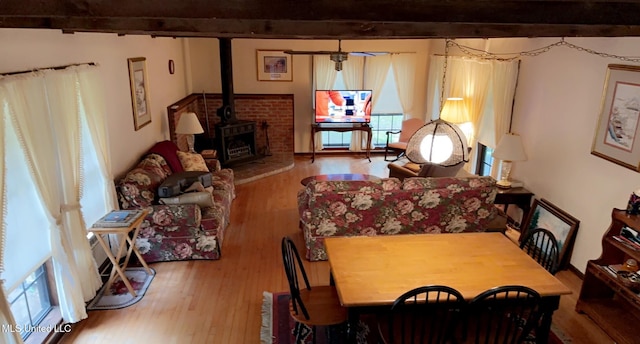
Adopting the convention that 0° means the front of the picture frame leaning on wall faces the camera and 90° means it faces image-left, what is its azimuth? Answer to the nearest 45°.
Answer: approximately 45°

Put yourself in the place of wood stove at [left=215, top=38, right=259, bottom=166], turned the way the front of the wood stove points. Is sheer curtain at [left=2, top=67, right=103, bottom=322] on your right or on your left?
on your right

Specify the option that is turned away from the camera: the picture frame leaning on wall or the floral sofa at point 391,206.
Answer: the floral sofa

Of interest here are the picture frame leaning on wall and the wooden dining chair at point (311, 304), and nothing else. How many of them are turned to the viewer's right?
1

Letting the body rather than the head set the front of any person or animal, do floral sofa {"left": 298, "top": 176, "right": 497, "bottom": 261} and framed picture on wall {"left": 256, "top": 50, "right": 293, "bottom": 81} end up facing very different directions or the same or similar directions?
very different directions

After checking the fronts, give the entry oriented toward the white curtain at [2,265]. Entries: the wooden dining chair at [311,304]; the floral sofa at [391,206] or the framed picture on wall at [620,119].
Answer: the framed picture on wall

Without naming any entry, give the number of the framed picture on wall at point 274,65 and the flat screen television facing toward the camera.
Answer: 2

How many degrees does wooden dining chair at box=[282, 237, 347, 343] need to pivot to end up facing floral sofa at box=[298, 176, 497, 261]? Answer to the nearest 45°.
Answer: approximately 45° to its left

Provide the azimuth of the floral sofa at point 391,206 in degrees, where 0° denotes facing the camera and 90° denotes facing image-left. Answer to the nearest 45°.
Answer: approximately 180°

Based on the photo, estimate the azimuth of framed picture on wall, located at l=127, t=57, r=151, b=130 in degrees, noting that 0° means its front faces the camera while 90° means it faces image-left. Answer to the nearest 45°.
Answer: approximately 315°

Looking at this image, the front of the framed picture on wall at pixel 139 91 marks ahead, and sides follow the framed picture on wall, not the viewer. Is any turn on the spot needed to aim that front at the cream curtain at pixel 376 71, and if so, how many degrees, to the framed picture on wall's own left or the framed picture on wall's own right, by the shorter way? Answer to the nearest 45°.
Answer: approximately 45° to the framed picture on wall's own left

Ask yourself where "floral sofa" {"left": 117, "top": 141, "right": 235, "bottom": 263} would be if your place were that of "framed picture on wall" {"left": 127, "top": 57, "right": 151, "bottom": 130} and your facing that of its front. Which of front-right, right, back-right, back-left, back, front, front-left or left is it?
front-right

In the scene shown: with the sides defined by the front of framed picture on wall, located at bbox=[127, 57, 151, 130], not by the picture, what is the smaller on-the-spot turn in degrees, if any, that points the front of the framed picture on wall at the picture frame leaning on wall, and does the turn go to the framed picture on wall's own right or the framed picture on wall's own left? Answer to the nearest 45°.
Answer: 0° — it already faces it

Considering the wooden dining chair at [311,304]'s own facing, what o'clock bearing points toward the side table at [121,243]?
The side table is roughly at 7 o'clock from the wooden dining chair.

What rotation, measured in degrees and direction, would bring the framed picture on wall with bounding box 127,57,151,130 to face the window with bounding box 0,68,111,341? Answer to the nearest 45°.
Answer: approximately 45° to its right

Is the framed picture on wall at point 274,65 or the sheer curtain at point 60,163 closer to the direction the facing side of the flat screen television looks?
the sheer curtain

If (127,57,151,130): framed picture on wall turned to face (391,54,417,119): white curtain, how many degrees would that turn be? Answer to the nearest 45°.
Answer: approximately 45° to its left
